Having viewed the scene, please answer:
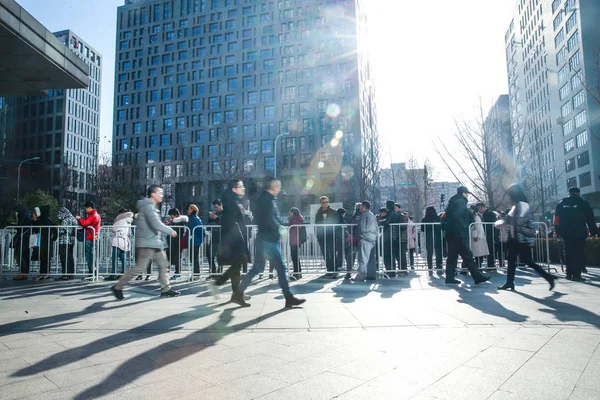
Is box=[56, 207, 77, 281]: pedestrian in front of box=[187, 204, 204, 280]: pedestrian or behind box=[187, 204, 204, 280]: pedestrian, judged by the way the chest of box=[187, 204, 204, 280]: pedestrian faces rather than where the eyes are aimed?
in front

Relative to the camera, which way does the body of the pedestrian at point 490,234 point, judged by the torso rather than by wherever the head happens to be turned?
to the viewer's left

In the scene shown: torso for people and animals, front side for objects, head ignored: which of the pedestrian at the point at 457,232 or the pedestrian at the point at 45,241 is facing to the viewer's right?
the pedestrian at the point at 457,232

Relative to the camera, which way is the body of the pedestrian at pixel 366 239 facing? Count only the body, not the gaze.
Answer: to the viewer's left
